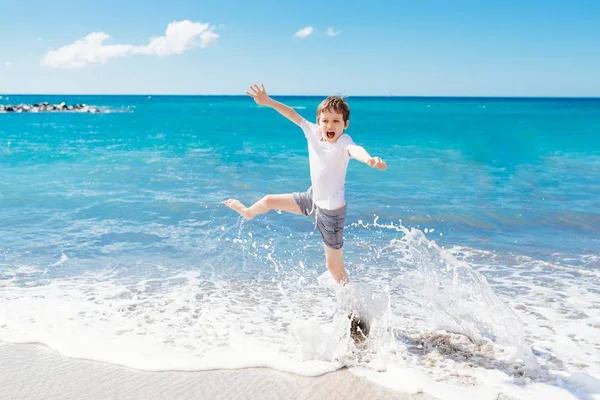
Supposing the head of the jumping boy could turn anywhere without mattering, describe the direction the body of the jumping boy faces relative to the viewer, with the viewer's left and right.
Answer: facing the viewer and to the left of the viewer

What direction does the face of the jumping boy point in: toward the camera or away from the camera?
toward the camera
